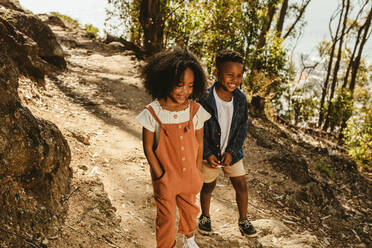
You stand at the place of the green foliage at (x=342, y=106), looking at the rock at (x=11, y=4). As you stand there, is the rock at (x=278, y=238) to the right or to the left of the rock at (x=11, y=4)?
left

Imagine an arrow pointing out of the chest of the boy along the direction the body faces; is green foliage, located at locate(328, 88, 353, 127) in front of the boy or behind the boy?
behind

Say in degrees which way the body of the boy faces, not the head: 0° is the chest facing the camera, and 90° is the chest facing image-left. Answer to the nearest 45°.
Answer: approximately 0°

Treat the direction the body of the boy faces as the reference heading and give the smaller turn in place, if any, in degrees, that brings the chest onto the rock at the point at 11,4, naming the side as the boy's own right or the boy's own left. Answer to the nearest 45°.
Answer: approximately 135° to the boy's own right

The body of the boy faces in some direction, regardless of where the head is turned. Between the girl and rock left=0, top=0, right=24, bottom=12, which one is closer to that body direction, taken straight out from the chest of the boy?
the girl

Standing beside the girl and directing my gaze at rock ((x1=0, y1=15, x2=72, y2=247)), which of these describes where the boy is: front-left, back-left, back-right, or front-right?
back-right

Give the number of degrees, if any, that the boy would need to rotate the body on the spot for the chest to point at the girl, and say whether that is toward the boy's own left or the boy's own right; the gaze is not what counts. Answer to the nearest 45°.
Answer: approximately 45° to the boy's own right

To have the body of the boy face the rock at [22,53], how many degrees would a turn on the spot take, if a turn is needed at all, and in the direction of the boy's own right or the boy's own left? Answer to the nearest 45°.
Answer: approximately 135° to the boy's own right

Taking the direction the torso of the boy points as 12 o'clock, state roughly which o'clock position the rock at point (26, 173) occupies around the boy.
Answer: The rock is roughly at 2 o'clock from the boy.
